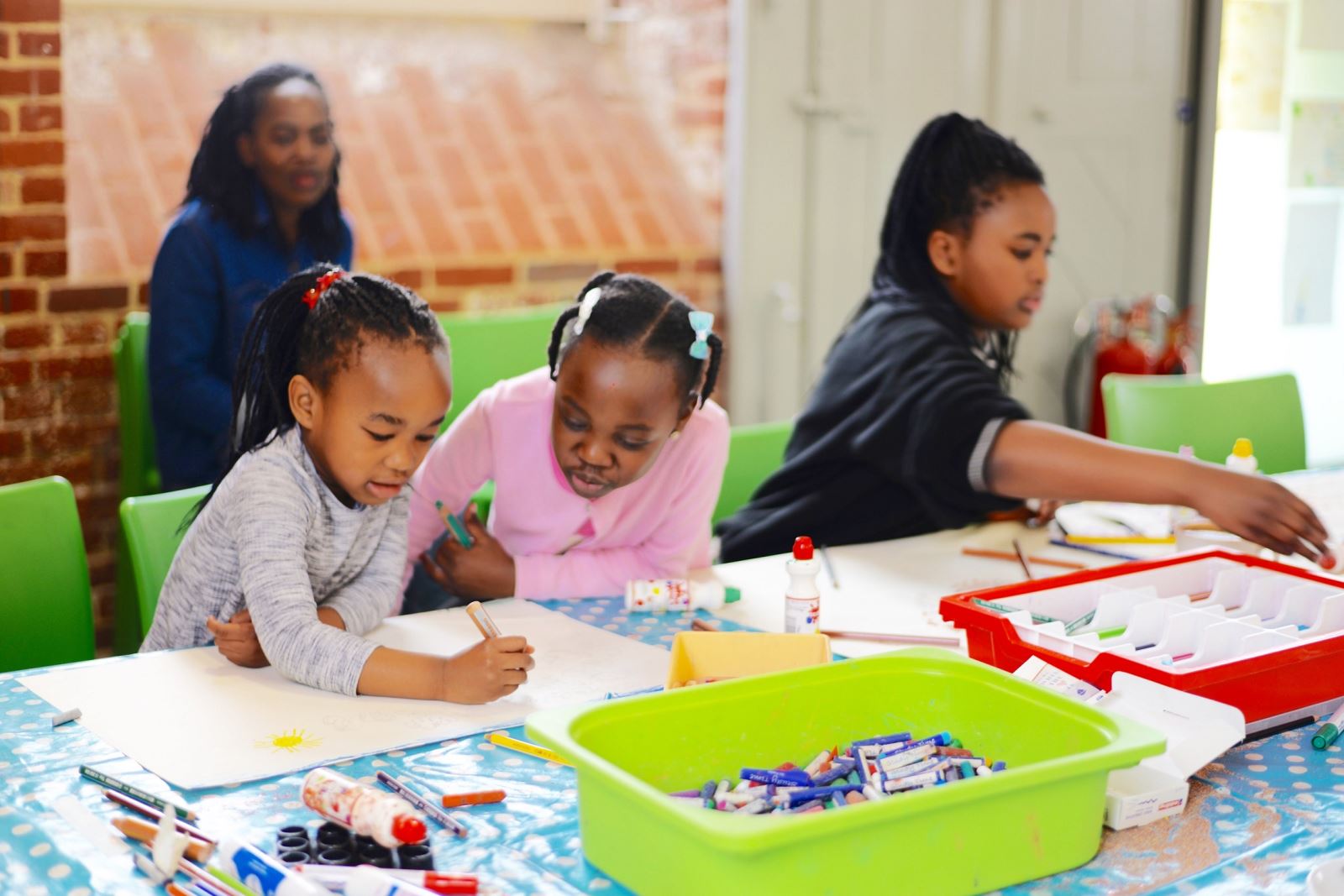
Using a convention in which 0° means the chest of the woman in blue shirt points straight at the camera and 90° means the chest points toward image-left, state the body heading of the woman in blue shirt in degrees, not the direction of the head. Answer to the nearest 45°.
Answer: approximately 315°

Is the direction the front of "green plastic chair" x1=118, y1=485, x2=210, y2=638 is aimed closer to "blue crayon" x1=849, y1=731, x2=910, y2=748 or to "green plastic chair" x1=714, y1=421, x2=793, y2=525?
the blue crayon

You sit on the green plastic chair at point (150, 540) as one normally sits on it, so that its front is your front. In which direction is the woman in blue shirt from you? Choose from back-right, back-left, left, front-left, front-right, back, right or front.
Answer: back-left

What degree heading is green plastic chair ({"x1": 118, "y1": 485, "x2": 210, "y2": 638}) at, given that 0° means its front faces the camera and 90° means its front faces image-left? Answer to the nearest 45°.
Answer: approximately 315°
